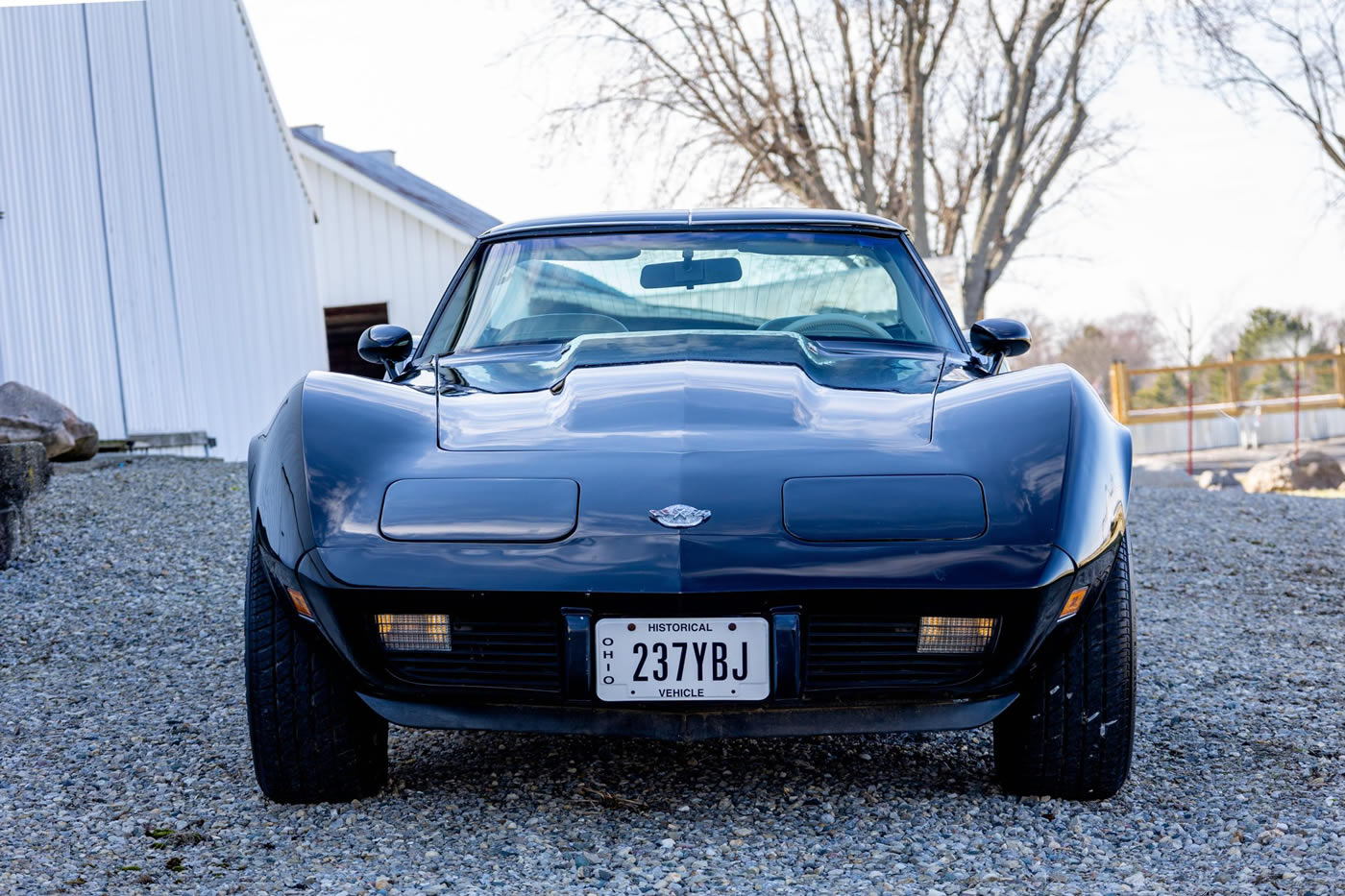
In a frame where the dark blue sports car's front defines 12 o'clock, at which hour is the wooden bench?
The wooden bench is roughly at 5 o'clock from the dark blue sports car.

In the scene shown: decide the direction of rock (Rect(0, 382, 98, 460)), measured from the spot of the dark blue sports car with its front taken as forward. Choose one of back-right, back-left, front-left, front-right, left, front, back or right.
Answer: back-right

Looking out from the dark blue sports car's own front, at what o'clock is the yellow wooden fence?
The yellow wooden fence is roughly at 7 o'clock from the dark blue sports car.

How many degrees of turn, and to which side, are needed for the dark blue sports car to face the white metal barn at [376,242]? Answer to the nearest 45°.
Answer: approximately 180°

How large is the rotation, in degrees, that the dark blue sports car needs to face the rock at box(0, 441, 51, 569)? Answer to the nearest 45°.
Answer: approximately 135° to its right

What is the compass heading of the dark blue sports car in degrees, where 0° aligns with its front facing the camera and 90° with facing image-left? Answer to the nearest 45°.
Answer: approximately 0°

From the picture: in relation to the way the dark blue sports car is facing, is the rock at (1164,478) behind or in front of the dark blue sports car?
behind
